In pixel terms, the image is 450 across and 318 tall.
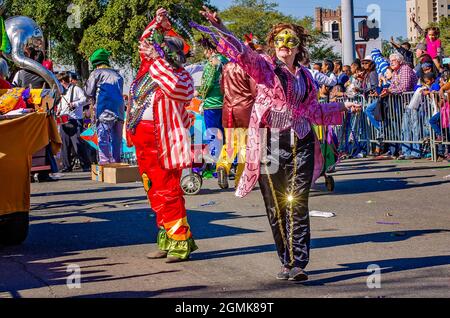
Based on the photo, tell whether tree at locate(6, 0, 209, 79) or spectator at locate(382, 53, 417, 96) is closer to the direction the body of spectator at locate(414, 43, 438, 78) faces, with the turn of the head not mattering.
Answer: the spectator

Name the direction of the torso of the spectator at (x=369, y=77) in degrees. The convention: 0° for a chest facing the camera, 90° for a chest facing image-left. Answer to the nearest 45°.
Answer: approximately 45°

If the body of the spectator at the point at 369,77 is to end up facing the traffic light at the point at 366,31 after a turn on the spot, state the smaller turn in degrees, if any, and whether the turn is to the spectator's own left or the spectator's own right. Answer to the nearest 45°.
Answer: approximately 135° to the spectator's own right

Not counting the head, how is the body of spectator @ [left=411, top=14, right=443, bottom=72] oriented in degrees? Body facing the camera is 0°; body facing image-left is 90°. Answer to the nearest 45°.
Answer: approximately 45°

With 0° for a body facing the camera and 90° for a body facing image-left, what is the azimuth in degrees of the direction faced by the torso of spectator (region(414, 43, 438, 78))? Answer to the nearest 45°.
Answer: approximately 45°
